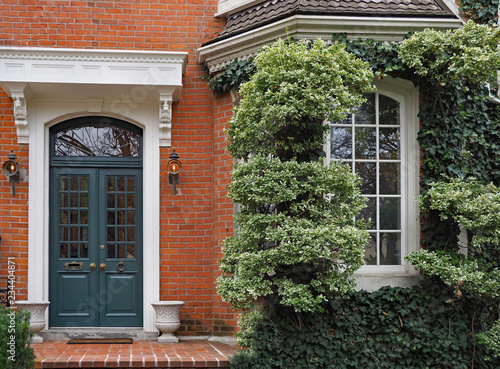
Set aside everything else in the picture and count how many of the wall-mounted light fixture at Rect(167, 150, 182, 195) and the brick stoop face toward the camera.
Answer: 2

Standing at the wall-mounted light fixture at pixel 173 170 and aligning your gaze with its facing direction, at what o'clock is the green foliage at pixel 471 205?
The green foliage is roughly at 10 o'clock from the wall-mounted light fixture.

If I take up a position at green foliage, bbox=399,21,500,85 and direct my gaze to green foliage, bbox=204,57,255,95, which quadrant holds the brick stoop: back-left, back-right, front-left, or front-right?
front-left

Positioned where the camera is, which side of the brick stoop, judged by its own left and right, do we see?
front

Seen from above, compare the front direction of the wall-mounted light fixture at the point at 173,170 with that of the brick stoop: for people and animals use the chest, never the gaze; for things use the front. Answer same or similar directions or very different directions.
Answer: same or similar directions

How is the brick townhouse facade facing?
toward the camera

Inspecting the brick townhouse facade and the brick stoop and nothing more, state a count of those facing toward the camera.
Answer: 2

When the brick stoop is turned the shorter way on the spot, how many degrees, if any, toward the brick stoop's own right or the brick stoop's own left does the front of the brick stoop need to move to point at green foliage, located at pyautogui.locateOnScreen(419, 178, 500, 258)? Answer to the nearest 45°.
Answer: approximately 90° to the brick stoop's own left

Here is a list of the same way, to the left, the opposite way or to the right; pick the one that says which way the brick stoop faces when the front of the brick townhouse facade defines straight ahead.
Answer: the same way

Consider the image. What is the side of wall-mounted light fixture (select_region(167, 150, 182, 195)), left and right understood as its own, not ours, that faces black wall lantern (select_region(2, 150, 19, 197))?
right
